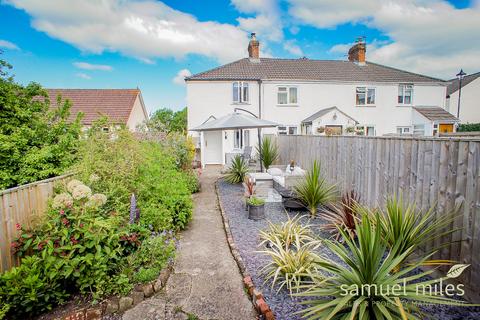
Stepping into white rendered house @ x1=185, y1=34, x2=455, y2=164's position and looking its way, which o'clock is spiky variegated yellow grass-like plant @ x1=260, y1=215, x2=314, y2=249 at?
The spiky variegated yellow grass-like plant is roughly at 12 o'clock from the white rendered house.

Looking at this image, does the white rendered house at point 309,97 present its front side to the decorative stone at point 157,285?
yes

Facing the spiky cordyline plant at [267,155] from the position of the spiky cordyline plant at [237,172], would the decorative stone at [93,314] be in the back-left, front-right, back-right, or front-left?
back-right

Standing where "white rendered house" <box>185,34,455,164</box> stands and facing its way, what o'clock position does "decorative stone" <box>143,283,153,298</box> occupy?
The decorative stone is roughly at 12 o'clock from the white rendered house.

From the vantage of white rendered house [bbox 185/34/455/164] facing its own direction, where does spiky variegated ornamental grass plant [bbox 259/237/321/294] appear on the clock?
The spiky variegated ornamental grass plant is roughly at 12 o'clock from the white rendered house.

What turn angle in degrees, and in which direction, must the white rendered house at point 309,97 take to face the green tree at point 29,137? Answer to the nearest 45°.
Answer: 0° — it already faces it

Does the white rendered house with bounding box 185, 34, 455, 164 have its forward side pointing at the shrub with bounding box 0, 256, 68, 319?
yes

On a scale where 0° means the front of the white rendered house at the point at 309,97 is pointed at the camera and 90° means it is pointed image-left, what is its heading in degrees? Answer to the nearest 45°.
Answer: approximately 0°

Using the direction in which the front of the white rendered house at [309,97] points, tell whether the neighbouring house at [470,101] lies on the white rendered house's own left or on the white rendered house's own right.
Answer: on the white rendered house's own left

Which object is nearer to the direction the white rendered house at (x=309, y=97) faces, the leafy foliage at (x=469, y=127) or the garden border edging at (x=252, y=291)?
the garden border edging

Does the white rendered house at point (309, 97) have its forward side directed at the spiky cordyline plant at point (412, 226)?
yes

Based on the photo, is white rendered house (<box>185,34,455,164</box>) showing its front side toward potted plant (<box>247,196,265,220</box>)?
yes
